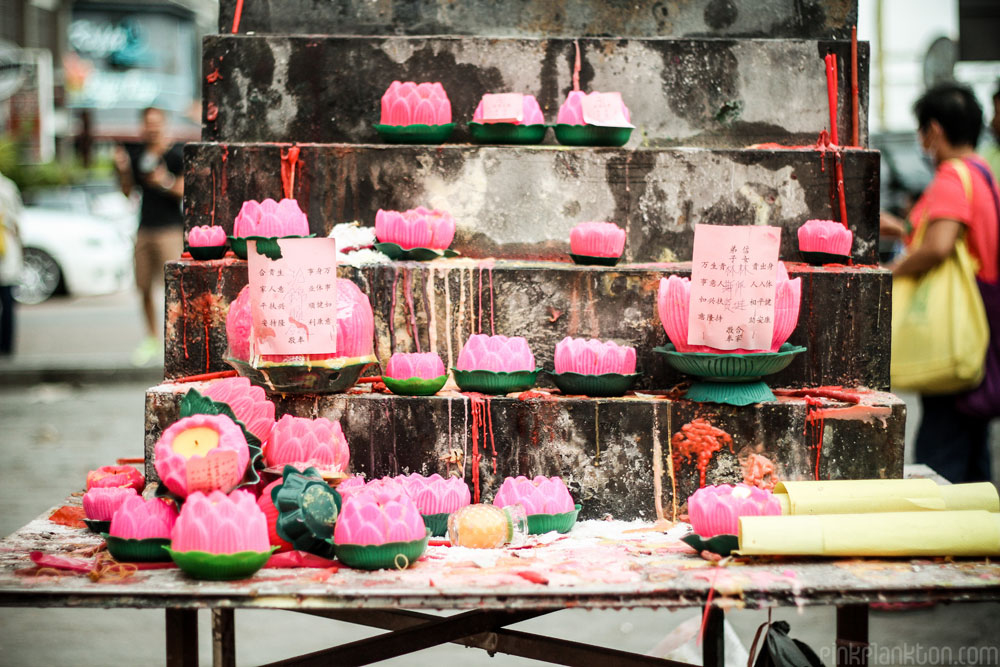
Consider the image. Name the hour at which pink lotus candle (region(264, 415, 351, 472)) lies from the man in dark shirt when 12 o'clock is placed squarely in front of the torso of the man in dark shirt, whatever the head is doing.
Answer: The pink lotus candle is roughly at 12 o'clock from the man in dark shirt.

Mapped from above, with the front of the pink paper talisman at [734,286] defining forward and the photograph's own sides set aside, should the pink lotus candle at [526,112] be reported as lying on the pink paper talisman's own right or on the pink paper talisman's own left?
on the pink paper talisman's own right

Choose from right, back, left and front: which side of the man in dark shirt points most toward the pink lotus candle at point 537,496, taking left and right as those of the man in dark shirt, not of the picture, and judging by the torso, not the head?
front

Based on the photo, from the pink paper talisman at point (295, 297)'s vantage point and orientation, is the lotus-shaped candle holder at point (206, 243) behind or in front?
behind

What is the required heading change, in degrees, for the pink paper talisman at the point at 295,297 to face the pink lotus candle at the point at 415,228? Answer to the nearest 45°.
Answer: approximately 135° to its left
